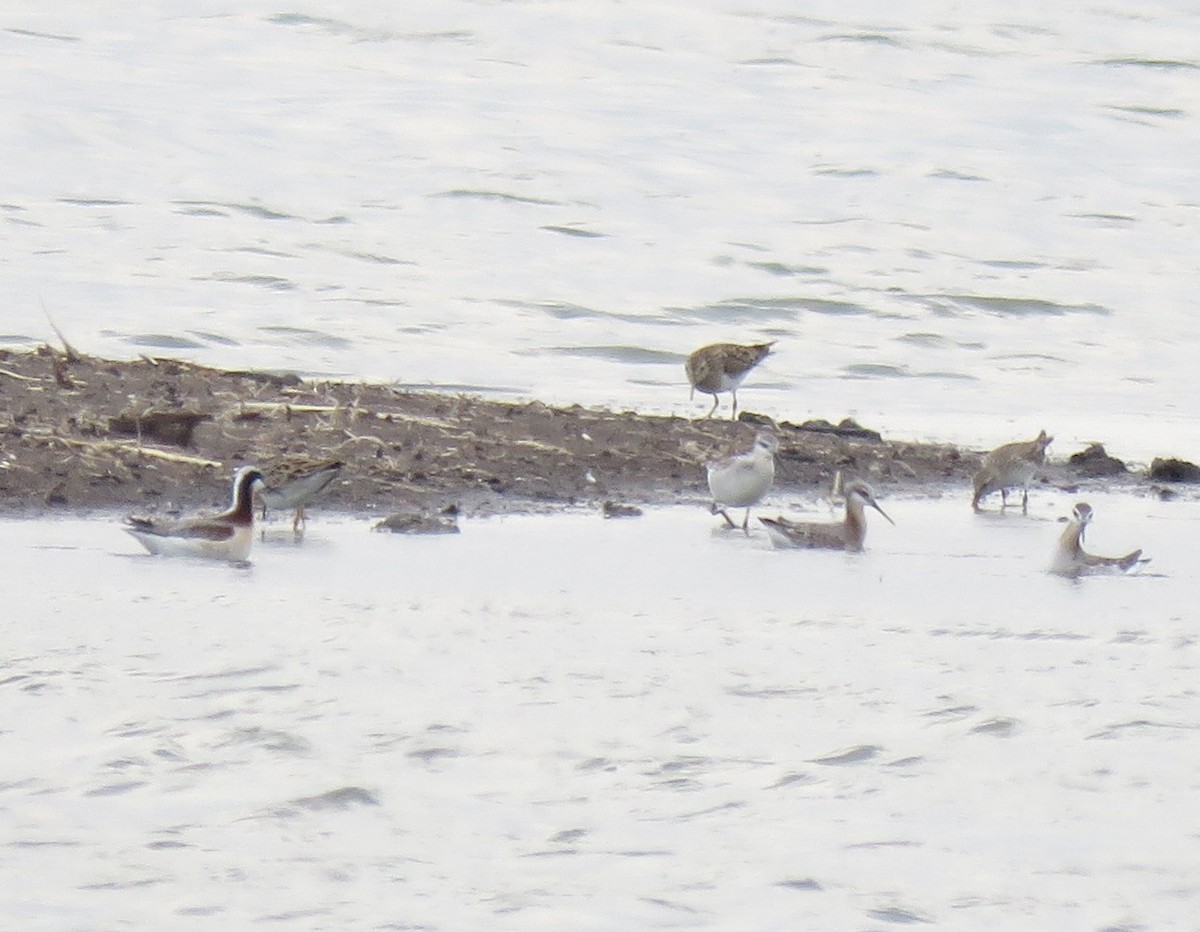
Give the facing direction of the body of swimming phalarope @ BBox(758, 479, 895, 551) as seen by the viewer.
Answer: to the viewer's right

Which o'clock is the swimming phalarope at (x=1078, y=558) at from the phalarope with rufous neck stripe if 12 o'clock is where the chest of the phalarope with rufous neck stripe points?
The swimming phalarope is roughly at 12 o'clock from the phalarope with rufous neck stripe.

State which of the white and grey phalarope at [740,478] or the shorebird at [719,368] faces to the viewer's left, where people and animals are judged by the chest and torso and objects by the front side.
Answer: the shorebird

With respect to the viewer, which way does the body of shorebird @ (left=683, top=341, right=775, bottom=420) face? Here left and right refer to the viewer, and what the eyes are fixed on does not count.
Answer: facing to the left of the viewer

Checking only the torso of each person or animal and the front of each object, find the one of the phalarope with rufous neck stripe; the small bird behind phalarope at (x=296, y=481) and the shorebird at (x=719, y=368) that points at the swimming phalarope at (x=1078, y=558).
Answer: the phalarope with rufous neck stripe

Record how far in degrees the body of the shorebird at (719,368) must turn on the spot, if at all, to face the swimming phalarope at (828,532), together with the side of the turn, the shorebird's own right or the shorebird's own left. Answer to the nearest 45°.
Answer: approximately 90° to the shorebird's own left

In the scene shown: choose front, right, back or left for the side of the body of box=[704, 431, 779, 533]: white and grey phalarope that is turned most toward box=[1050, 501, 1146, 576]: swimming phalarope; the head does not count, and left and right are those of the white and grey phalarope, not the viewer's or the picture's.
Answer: front

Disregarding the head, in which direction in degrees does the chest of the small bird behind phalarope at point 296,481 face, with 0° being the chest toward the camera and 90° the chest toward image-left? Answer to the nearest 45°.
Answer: approximately 90°

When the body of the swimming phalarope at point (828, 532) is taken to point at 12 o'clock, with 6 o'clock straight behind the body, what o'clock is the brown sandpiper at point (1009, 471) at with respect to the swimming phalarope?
The brown sandpiper is roughly at 10 o'clock from the swimming phalarope.

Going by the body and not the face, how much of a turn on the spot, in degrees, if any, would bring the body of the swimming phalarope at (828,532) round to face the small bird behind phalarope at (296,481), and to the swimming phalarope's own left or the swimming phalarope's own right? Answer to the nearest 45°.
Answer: approximately 180°

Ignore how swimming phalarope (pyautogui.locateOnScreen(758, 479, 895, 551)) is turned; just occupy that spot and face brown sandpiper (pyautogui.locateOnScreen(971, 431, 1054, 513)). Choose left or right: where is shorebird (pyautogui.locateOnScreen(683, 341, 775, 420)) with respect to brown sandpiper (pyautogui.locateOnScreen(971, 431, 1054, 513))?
left

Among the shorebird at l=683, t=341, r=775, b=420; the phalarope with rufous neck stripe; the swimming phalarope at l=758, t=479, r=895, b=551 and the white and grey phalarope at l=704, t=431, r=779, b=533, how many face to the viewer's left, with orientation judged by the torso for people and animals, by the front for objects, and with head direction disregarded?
1

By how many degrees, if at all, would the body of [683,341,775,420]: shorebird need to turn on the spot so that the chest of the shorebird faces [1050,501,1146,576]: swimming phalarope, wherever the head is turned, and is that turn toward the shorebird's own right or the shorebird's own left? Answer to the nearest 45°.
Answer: approximately 90° to the shorebird's own left

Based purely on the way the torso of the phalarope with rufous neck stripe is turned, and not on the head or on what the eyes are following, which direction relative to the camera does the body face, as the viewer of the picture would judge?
to the viewer's right

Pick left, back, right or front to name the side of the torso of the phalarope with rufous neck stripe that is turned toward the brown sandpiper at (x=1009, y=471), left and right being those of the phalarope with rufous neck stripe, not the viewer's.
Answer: front
